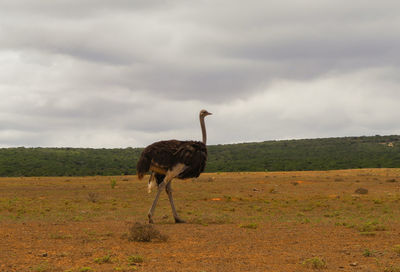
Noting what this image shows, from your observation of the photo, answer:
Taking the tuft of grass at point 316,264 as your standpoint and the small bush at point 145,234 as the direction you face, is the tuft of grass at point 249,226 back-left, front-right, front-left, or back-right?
front-right

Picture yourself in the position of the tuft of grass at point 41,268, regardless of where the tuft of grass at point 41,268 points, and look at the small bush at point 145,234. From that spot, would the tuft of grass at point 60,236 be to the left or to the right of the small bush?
left

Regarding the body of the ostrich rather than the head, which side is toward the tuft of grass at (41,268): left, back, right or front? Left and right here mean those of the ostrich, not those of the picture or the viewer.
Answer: right

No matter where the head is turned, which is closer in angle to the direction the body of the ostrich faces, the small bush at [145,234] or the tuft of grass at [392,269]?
the tuft of grass

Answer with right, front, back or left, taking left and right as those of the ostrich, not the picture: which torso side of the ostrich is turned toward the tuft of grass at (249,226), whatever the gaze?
front

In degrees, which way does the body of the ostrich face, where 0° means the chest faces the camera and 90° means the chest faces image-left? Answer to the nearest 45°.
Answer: approximately 270°

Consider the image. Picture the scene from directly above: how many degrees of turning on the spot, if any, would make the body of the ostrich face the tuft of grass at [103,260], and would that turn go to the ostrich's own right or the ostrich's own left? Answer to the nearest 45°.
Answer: approximately 90° to the ostrich's own right

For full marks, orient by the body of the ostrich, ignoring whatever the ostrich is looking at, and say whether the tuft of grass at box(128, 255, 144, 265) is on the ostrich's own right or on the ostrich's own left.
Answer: on the ostrich's own right

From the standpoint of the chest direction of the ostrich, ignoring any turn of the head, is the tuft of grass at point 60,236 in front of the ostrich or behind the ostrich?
behind

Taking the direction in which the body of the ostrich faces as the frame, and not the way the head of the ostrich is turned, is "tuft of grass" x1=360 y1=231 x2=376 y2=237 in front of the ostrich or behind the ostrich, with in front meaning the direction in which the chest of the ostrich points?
in front
